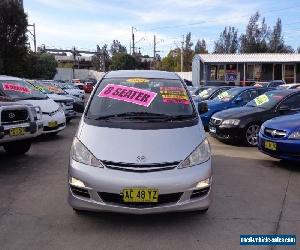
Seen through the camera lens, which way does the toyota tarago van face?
facing the viewer

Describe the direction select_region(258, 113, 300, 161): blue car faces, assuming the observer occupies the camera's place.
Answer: facing the viewer and to the left of the viewer

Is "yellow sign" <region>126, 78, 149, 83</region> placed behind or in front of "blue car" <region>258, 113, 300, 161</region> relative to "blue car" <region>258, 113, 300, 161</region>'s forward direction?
in front

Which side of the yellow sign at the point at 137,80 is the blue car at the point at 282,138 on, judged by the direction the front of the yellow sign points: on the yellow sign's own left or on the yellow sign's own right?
on the yellow sign's own left

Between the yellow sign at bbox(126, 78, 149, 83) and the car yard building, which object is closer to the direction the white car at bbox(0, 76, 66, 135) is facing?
the yellow sign

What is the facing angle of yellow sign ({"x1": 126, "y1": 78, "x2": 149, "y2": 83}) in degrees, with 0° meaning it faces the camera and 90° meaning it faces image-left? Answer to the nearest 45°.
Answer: approximately 0°

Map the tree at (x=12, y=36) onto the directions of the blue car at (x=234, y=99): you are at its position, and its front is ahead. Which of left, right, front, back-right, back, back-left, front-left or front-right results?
right

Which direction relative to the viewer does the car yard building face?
toward the camera

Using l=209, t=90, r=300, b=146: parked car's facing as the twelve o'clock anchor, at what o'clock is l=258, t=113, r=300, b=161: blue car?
The blue car is roughly at 10 o'clock from the parked car.

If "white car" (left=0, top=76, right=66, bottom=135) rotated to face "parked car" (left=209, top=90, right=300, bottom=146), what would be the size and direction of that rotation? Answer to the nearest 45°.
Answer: approximately 45° to its left

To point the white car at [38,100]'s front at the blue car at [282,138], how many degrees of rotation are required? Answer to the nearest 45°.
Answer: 0° — it already faces it

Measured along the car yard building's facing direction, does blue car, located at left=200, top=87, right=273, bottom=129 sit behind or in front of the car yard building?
in front

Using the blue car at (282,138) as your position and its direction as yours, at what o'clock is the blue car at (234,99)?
the blue car at (234,99) is roughly at 4 o'clock from the blue car at (282,138).

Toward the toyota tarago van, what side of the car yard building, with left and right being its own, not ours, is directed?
front

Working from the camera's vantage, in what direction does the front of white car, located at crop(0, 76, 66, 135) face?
facing the viewer and to the right of the viewer

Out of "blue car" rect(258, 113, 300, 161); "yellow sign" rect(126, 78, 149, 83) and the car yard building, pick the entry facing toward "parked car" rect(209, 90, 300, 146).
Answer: the car yard building

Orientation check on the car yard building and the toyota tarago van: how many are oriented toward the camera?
2
